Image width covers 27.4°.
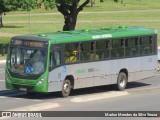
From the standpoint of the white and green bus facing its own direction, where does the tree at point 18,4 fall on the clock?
The tree is roughly at 4 o'clock from the white and green bus.

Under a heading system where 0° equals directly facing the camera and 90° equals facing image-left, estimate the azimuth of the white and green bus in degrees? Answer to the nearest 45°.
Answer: approximately 45°
